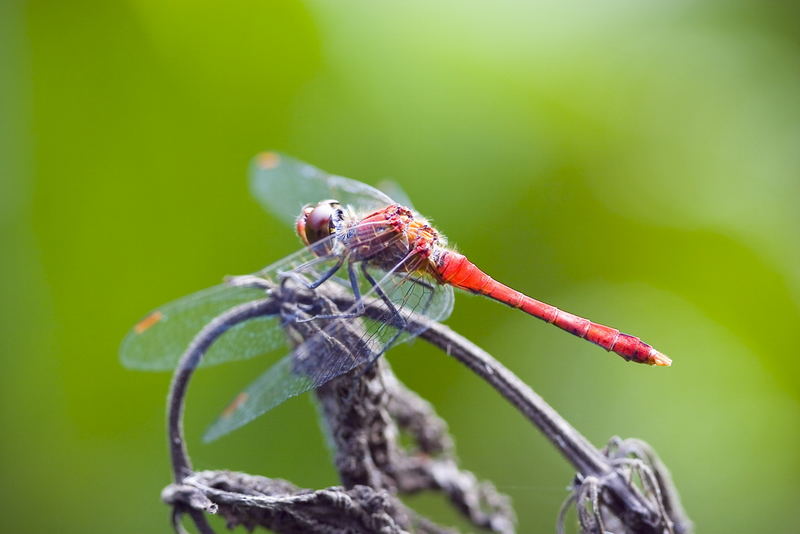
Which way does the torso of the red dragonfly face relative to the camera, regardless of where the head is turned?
to the viewer's left
